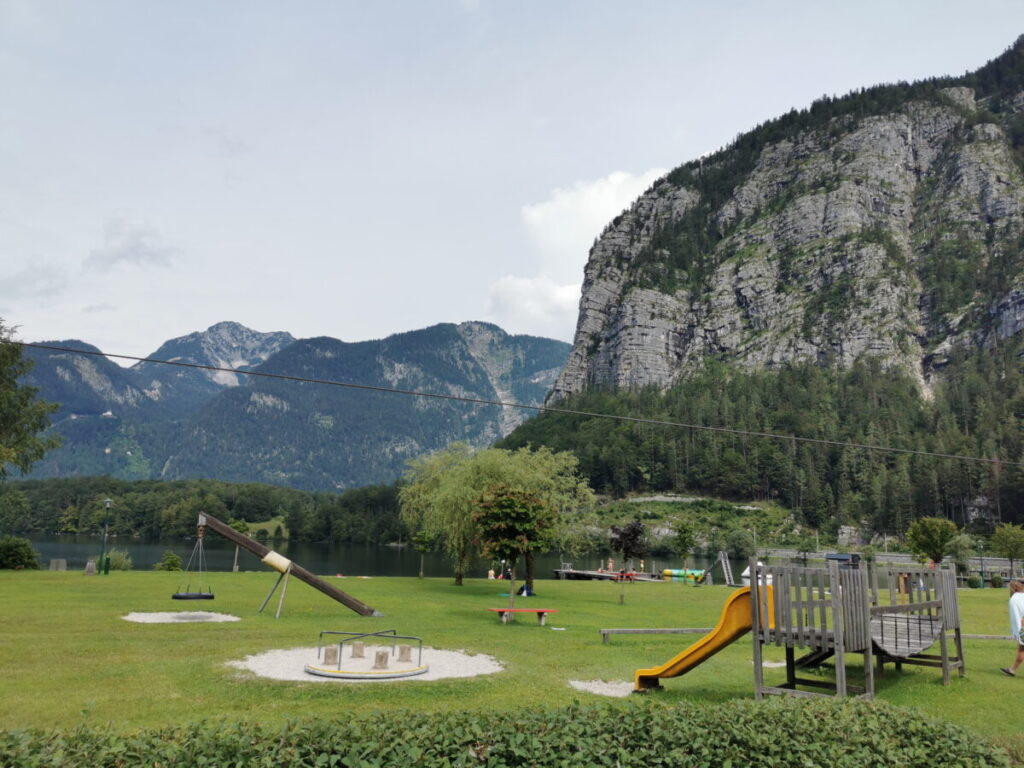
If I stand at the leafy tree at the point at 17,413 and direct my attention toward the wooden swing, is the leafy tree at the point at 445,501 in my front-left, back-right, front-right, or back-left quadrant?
front-left

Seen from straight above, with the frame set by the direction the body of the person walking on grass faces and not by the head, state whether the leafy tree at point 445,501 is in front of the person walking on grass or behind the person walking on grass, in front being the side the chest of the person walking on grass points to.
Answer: in front

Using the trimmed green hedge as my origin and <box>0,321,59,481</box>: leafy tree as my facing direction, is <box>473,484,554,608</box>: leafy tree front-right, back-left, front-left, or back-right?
front-right

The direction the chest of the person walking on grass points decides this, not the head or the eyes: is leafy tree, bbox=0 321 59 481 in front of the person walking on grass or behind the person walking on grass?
in front

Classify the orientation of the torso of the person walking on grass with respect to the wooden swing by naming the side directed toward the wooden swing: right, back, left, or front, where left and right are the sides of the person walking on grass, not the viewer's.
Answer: front

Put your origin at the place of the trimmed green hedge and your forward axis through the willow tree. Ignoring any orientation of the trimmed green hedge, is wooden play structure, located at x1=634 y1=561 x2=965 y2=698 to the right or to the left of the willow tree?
right

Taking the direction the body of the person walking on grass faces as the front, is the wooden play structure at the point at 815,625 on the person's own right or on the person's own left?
on the person's own left

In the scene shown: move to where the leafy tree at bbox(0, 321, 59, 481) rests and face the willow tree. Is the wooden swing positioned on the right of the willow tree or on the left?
right

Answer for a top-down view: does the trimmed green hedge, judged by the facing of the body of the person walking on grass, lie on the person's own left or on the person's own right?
on the person's own left

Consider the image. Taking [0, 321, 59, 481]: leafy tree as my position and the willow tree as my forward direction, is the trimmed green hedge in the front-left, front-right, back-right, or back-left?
front-right
